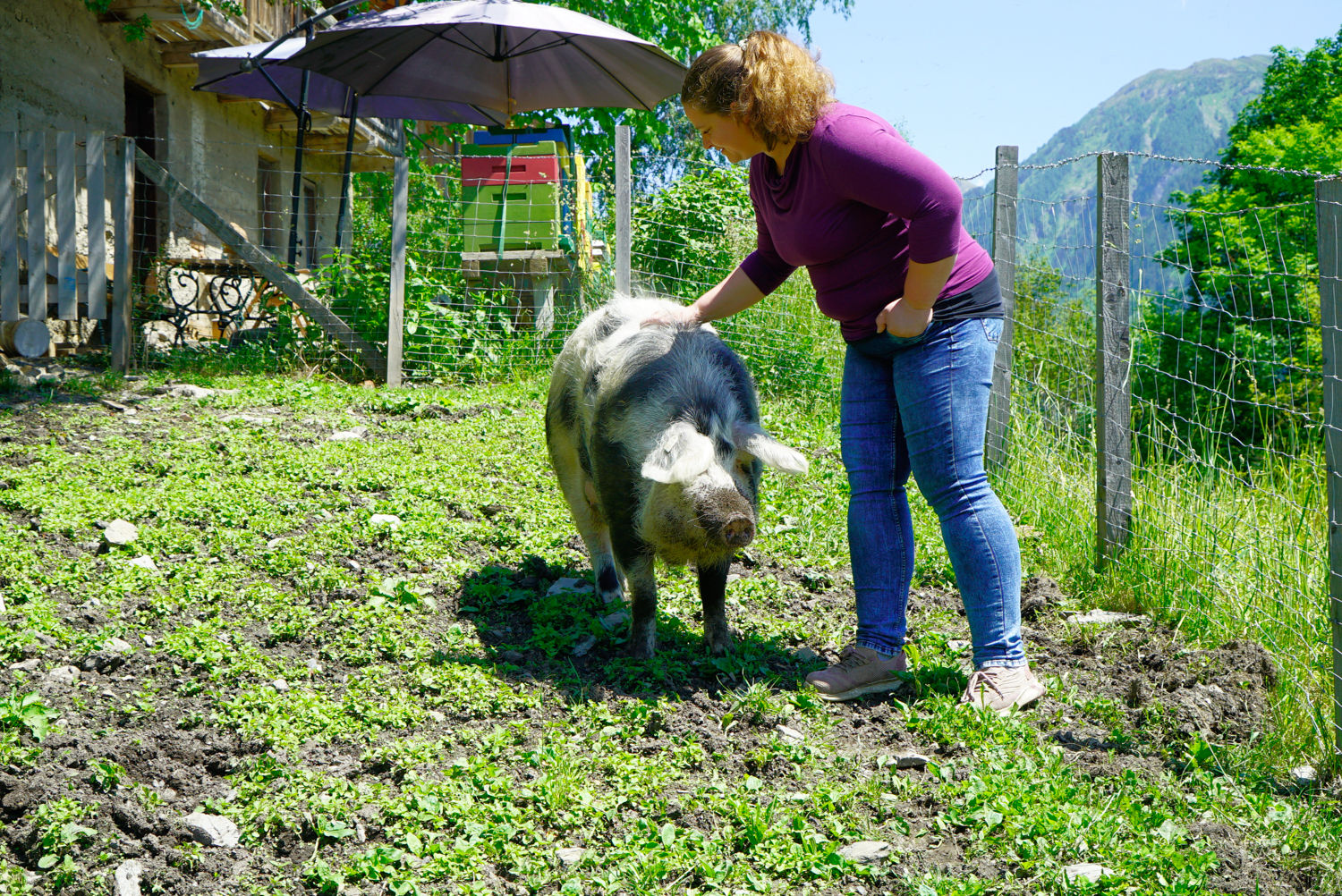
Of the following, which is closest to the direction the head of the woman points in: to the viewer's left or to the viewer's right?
to the viewer's left

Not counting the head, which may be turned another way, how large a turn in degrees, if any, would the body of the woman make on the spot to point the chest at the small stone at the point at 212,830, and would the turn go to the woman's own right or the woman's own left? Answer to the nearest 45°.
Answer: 0° — they already face it

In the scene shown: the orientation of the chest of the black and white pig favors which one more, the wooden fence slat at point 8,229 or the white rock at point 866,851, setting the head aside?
the white rock

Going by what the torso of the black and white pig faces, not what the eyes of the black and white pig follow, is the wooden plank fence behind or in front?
behind

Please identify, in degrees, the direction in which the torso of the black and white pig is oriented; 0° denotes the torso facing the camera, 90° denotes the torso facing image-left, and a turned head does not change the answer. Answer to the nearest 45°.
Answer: approximately 315°

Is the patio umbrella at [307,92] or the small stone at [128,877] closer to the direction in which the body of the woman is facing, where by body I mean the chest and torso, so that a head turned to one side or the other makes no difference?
the small stone

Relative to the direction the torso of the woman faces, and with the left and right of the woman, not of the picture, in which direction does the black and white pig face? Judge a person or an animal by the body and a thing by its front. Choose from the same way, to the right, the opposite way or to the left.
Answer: to the left

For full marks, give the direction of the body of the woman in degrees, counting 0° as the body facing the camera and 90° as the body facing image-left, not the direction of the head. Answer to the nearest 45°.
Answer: approximately 45°

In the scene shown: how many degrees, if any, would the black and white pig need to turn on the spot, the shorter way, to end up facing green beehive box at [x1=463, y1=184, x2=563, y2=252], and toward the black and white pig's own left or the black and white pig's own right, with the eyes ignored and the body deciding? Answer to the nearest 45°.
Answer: approximately 135° to the black and white pig's own left

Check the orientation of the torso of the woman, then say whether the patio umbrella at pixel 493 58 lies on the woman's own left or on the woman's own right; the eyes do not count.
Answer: on the woman's own right
